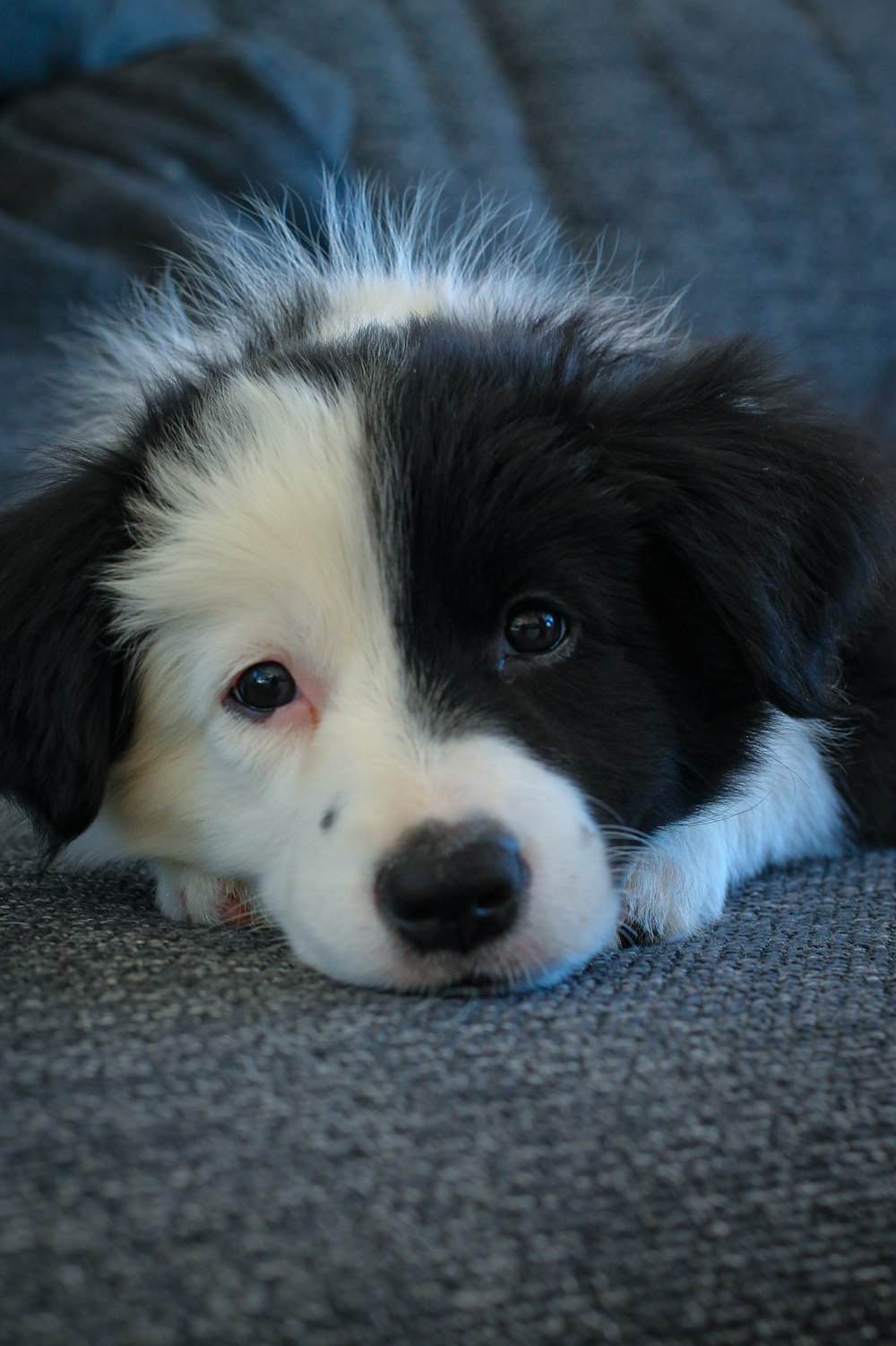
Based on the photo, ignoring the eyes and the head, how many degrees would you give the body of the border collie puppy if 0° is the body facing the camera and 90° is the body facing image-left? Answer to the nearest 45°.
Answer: approximately 0°
